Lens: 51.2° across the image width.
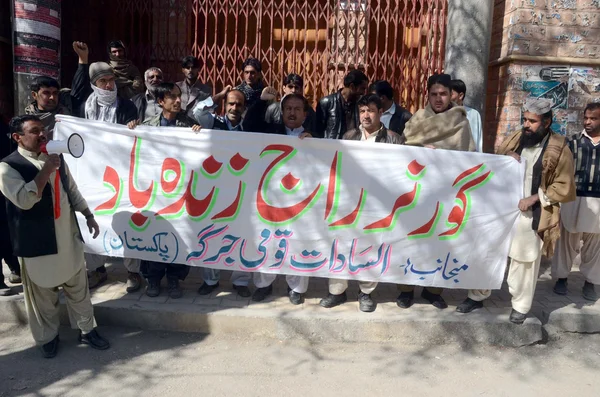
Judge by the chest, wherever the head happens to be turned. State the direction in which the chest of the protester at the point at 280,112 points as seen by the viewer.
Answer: toward the camera

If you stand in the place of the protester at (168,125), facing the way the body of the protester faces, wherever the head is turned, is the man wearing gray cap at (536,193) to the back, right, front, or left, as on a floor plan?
left

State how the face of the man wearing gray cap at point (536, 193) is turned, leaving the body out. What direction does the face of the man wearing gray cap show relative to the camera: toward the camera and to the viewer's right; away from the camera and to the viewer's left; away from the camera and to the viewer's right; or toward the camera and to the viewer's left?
toward the camera and to the viewer's left

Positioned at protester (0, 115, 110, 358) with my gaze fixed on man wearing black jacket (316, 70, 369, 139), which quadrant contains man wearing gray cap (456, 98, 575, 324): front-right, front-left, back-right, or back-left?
front-right

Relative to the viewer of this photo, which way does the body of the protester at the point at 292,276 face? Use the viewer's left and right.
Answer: facing the viewer

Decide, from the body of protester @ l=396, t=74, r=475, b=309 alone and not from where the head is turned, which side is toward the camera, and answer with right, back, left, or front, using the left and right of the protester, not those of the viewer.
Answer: front

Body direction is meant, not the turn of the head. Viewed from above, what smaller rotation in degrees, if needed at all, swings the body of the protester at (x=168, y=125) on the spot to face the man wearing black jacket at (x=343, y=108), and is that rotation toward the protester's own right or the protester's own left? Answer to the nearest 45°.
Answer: approximately 90° to the protester's own left

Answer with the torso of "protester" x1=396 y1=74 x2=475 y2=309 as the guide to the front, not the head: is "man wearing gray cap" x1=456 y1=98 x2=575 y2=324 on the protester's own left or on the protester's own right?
on the protester's own left

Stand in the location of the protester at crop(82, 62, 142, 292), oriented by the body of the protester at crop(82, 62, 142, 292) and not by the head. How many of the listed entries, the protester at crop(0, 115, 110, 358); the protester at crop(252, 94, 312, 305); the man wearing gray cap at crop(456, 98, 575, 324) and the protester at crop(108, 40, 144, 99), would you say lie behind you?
1

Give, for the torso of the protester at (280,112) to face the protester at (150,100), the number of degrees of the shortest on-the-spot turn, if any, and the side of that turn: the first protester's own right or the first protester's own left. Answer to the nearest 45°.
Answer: approximately 90° to the first protester's own right

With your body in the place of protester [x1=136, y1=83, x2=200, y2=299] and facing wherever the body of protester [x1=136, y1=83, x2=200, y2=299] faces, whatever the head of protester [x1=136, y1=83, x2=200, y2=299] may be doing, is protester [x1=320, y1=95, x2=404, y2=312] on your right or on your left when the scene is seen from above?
on your left

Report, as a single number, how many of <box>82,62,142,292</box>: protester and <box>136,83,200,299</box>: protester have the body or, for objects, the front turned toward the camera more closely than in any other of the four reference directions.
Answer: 2

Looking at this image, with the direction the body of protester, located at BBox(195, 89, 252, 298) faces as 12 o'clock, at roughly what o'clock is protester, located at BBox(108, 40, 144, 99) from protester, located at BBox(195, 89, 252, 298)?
protester, located at BBox(108, 40, 144, 99) is roughly at 5 o'clock from protester, located at BBox(195, 89, 252, 298).

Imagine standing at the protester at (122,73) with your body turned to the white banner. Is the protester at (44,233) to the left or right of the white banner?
right

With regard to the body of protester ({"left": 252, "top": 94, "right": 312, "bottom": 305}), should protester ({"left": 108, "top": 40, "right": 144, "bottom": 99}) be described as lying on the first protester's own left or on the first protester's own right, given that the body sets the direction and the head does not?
on the first protester's own right

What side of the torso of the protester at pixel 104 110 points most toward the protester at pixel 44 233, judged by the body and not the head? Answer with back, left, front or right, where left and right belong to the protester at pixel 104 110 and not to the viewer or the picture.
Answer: front

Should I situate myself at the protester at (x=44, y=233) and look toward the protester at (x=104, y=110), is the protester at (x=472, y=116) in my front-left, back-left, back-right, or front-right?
front-right
